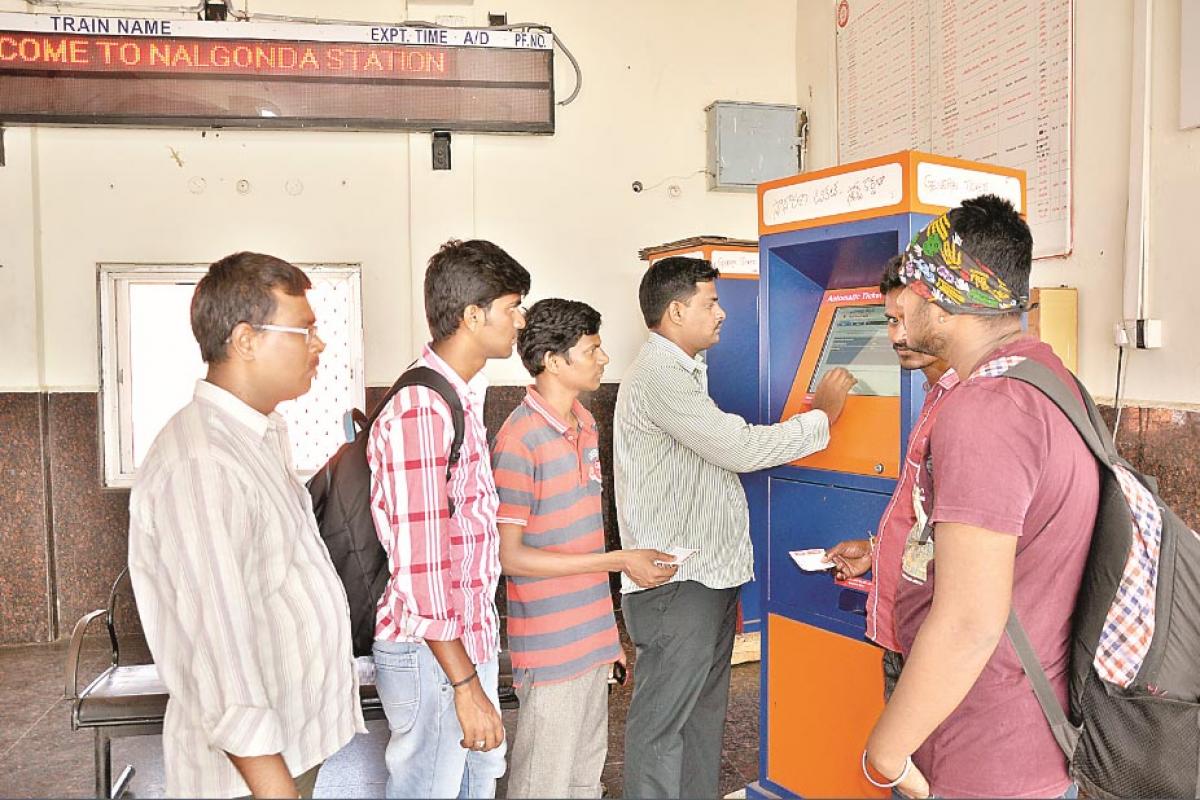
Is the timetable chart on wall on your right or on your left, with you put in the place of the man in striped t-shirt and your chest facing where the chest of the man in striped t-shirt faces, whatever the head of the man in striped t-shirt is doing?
on your left

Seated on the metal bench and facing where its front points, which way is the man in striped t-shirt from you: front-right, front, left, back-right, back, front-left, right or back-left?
front-left

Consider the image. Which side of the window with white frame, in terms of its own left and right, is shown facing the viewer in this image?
front

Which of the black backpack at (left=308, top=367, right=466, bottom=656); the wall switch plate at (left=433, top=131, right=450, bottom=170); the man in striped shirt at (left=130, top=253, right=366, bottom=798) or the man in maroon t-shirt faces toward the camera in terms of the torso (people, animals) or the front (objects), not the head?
the wall switch plate

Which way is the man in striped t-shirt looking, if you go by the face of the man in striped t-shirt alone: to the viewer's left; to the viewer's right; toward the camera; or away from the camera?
to the viewer's right

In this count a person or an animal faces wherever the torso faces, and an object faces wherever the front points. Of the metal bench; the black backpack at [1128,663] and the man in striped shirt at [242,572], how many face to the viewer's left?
0

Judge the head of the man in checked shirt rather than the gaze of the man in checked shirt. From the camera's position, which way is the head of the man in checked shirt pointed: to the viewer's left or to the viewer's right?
to the viewer's right

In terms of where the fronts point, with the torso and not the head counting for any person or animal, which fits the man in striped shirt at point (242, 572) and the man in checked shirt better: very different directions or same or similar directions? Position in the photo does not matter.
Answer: same or similar directions

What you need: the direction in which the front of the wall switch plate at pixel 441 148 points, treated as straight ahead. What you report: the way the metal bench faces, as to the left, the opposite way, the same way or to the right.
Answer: the same way

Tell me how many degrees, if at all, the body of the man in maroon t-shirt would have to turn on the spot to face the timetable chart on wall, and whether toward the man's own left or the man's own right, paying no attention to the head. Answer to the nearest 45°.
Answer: approximately 90° to the man's own right

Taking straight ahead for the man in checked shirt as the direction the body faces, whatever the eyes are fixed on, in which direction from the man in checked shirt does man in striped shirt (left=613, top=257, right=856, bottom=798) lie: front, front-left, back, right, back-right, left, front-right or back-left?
front-left

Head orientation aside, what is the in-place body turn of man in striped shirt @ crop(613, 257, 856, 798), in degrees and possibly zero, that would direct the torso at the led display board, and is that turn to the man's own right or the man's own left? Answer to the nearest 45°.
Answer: approximately 135° to the man's own left

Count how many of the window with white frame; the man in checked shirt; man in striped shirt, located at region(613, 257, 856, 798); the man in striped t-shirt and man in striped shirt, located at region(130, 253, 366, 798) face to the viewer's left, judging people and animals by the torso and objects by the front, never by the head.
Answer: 0

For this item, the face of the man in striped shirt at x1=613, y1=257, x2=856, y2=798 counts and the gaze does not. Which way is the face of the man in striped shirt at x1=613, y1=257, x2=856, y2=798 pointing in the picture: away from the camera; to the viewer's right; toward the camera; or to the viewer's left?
to the viewer's right

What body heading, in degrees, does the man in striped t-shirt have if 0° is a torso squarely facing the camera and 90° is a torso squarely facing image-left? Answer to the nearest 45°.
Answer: approximately 315°

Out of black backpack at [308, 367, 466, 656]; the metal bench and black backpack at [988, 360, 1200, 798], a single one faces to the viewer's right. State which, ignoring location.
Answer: black backpack at [988, 360, 1200, 798]

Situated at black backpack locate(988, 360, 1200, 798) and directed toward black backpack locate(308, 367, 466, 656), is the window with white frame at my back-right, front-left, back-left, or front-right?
front-right

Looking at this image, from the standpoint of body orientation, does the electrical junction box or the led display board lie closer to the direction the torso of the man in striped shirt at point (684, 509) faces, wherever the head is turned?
the electrical junction box
